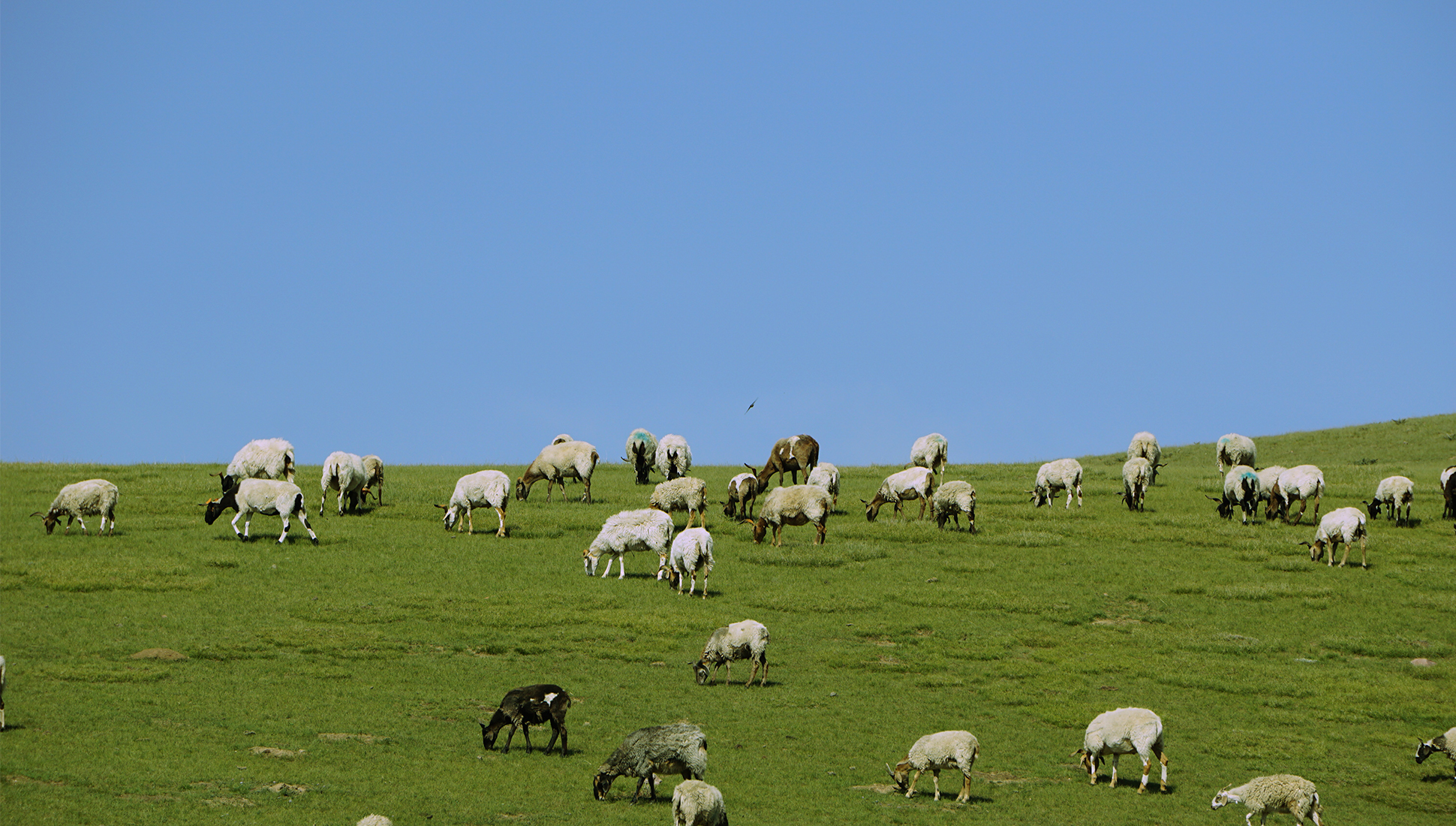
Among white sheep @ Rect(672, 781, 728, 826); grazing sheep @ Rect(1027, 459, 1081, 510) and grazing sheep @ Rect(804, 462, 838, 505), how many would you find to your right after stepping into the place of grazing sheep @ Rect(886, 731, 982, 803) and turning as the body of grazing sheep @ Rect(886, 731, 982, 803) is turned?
2

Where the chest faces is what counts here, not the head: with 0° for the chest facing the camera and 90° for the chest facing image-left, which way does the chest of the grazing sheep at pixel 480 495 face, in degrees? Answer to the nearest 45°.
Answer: approximately 90°

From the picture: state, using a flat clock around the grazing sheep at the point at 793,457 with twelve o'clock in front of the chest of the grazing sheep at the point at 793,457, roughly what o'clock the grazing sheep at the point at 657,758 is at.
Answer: the grazing sheep at the point at 657,758 is roughly at 9 o'clock from the grazing sheep at the point at 793,457.

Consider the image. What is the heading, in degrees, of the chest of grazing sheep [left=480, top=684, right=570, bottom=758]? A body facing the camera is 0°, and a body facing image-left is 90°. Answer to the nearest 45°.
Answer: approximately 90°

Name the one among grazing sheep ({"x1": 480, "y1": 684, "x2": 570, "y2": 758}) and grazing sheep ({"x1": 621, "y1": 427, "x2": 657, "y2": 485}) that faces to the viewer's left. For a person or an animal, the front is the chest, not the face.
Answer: grazing sheep ({"x1": 480, "y1": 684, "x2": 570, "y2": 758})

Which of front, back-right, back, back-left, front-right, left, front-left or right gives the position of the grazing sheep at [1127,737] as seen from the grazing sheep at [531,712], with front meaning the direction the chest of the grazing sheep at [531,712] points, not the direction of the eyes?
back

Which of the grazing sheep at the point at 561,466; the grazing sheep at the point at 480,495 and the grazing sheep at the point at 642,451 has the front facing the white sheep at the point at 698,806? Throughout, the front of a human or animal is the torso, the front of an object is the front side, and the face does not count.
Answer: the grazing sheep at the point at 642,451

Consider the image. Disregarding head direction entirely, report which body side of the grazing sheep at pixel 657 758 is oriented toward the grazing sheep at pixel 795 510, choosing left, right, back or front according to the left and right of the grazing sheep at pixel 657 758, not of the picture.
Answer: right

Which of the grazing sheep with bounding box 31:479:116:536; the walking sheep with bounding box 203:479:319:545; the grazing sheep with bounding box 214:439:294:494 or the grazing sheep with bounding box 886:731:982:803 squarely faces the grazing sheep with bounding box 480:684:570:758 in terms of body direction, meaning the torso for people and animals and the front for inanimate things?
the grazing sheep with bounding box 886:731:982:803

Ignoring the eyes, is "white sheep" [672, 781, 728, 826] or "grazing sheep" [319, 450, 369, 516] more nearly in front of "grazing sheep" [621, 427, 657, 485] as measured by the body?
the white sheep

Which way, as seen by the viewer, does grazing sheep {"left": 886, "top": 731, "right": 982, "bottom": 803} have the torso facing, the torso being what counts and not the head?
to the viewer's left

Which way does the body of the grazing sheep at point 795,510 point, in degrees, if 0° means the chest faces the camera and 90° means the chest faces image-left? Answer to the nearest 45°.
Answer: approximately 90°

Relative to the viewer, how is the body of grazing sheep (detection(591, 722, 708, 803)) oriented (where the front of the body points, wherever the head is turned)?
to the viewer's left

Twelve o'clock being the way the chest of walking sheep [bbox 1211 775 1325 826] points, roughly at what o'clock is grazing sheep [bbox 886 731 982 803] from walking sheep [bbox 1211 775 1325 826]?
grazing sheep [bbox 886 731 982 803] is roughly at 12 o'clock from walking sheep [bbox 1211 775 1325 826].
